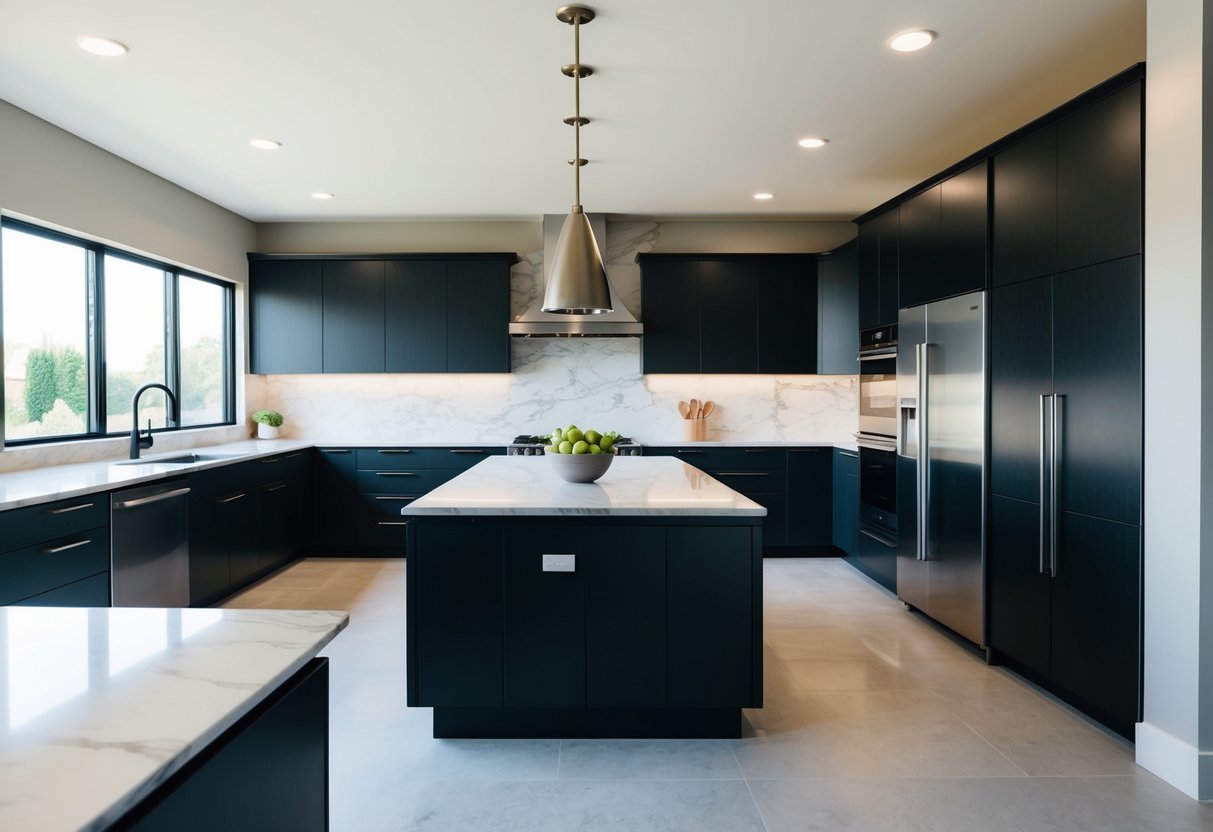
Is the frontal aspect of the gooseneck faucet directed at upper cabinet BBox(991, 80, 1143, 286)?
yes

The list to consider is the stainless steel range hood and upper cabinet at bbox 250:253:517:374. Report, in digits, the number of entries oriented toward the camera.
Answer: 2

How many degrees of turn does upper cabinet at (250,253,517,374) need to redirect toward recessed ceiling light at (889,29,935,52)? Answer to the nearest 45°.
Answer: approximately 45° to its left

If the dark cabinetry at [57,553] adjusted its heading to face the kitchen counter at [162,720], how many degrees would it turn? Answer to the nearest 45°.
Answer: approximately 45° to its right

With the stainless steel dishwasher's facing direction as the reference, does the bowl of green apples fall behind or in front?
in front

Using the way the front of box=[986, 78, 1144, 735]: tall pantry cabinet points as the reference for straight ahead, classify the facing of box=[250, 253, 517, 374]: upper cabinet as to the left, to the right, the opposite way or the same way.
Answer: to the left

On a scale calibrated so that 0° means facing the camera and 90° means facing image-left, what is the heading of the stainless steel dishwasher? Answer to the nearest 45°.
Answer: approximately 315°

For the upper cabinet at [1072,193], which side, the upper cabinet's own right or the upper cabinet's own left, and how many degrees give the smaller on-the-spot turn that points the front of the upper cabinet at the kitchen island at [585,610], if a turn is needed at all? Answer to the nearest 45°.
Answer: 0° — it already faces it
